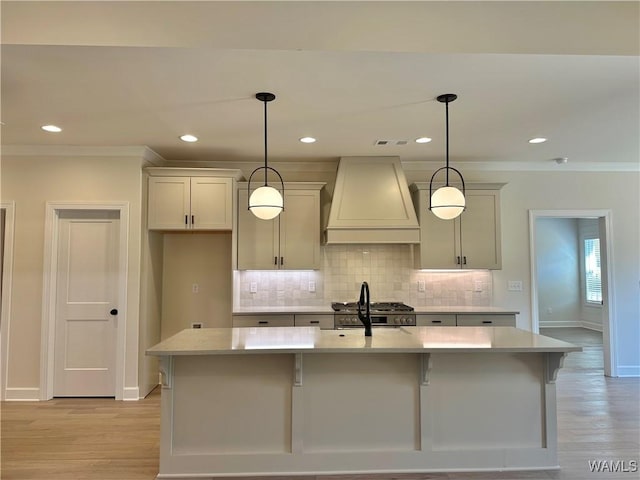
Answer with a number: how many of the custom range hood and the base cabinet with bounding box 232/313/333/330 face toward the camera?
2

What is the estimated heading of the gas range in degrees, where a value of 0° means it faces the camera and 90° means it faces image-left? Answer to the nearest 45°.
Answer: approximately 0°

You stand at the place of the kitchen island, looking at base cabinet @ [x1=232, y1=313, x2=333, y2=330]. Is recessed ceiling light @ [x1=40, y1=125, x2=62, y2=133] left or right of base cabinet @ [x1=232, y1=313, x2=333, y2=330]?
left

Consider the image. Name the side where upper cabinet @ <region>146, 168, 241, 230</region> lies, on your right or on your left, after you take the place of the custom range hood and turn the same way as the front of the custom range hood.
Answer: on your right

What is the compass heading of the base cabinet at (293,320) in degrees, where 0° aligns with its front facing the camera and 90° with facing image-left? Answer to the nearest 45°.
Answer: approximately 0°

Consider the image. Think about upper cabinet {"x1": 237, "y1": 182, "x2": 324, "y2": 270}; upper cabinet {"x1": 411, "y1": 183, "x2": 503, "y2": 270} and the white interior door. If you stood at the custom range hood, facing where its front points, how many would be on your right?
2

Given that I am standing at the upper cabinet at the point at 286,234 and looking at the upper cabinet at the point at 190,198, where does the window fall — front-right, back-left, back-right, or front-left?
back-right

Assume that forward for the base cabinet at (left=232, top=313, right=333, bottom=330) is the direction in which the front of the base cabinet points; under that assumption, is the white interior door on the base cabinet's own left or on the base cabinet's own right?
on the base cabinet's own right
